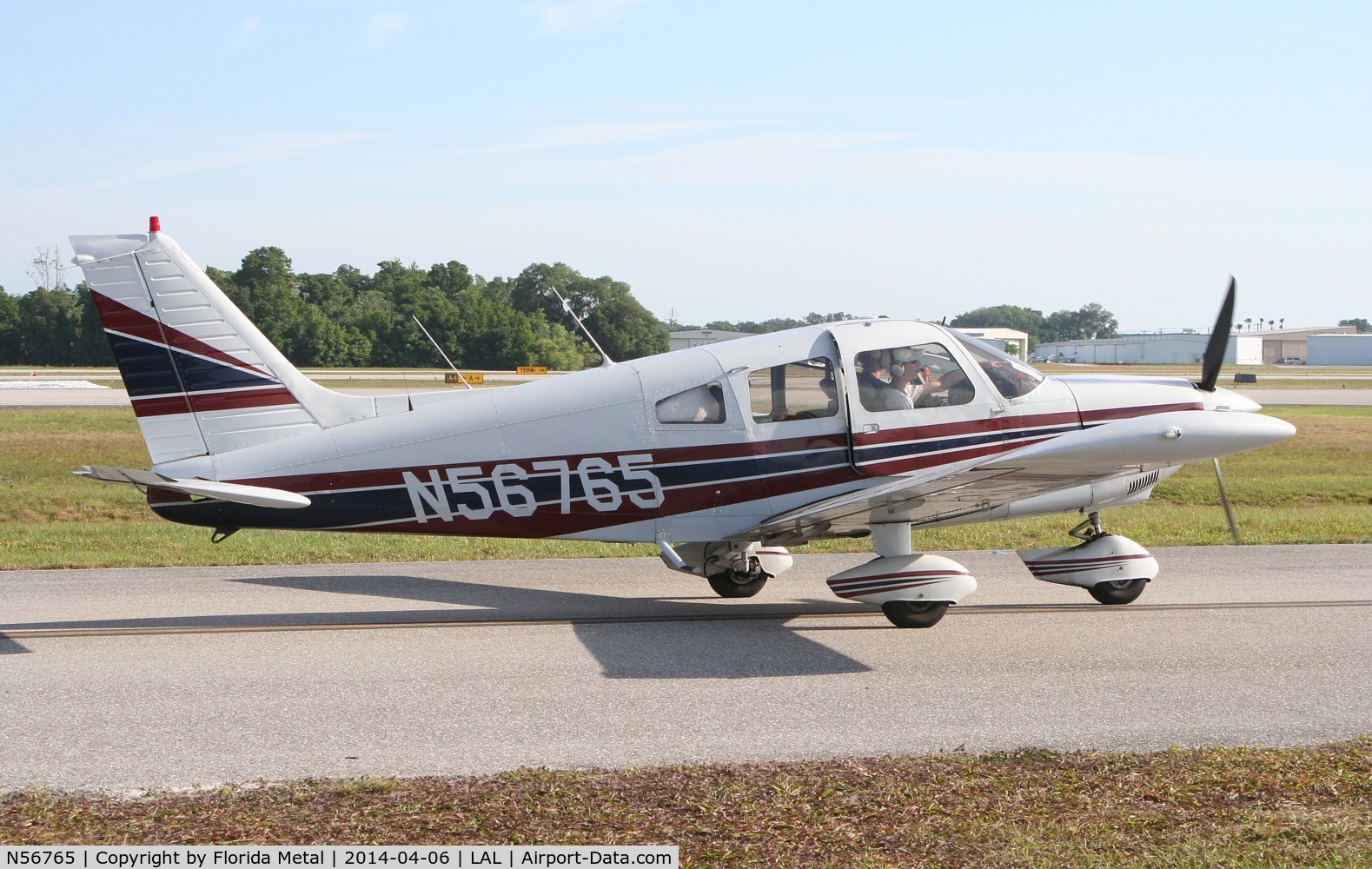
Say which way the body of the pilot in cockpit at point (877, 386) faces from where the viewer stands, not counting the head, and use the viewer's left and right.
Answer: facing to the right of the viewer

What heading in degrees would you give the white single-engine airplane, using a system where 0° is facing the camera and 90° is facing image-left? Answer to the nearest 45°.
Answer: approximately 270°
